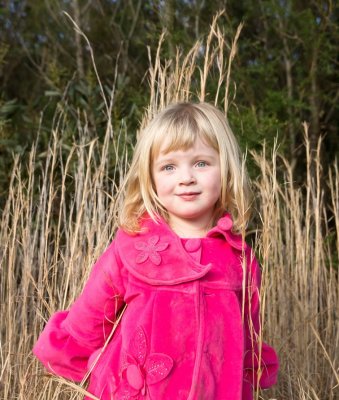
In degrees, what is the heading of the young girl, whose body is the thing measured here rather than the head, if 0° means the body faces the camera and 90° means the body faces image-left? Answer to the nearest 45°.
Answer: approximately 0°
